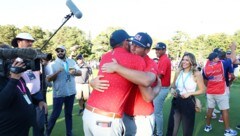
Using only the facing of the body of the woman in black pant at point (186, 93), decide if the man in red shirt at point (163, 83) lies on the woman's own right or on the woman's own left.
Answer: on the woman's own right

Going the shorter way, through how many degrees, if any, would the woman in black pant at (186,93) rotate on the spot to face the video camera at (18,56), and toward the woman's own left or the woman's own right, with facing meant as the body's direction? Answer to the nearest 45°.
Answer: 0° — they already face it

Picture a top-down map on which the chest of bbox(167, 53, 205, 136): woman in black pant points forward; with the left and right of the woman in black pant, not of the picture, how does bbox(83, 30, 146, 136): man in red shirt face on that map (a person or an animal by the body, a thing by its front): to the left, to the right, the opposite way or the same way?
the opposite way

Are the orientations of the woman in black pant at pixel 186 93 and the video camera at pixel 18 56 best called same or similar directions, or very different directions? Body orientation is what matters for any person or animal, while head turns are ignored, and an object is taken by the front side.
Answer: very different directions

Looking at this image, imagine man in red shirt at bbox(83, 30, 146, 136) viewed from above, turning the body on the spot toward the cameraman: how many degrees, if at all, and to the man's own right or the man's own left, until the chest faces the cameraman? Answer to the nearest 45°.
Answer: approximately 135° to the man's own left

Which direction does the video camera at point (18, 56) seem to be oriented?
to the viewer's right

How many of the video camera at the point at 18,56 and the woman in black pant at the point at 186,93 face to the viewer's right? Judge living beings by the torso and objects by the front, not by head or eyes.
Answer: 1

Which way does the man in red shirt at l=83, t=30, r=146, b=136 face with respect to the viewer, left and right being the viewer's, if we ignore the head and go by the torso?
facing away from the viewer and to the right of the viewer
